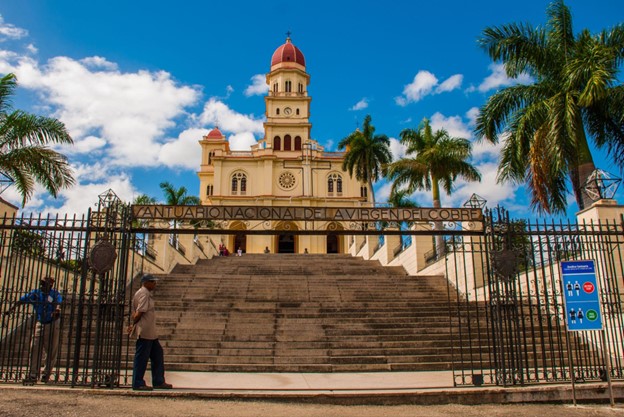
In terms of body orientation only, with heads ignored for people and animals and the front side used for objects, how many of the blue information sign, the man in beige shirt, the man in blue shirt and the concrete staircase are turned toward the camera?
3

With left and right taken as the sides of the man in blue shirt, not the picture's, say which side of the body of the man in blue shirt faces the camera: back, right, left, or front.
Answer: front

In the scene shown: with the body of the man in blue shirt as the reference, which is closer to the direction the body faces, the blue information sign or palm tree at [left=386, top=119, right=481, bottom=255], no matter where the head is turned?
the blue information sign

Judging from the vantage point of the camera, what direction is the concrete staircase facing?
facing the viewer

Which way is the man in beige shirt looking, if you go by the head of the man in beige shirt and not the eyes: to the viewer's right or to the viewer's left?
to the viewer's right

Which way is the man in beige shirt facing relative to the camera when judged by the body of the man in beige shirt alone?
to the viewer's right

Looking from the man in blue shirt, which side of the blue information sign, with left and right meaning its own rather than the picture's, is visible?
right

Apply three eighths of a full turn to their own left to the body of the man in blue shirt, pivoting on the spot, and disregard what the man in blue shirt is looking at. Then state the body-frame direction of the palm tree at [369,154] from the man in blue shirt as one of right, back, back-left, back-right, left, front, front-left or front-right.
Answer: front

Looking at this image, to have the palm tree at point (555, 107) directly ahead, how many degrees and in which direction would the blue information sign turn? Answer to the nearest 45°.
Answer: approximately 180°

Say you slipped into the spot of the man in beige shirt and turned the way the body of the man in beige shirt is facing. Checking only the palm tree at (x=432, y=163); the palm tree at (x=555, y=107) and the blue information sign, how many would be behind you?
0

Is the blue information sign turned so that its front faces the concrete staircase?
no

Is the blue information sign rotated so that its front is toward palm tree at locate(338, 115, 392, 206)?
no

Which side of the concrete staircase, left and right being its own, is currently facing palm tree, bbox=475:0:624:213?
left

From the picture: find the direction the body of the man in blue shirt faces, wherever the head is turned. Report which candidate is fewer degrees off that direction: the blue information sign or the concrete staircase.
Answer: the blue information sign

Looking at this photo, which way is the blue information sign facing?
toward the camera

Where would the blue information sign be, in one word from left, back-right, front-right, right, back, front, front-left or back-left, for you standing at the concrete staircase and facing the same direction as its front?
front-left

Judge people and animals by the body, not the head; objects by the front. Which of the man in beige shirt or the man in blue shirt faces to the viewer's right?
the man in beige shirt
